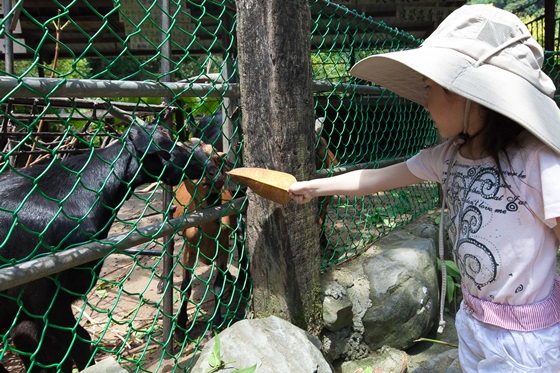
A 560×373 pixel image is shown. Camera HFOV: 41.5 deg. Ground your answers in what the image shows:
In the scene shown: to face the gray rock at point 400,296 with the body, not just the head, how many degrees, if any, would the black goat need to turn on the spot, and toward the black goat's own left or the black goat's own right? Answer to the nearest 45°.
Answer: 0° — it already faces it

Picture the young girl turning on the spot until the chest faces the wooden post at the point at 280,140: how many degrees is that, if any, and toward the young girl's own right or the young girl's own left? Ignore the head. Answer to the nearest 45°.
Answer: approximately 90° to the young girl's own right

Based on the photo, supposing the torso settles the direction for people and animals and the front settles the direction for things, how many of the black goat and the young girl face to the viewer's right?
1

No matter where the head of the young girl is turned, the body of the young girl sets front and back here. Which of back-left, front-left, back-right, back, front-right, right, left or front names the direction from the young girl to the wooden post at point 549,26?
back-right

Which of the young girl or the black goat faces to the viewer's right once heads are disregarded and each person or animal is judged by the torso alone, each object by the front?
the black goat

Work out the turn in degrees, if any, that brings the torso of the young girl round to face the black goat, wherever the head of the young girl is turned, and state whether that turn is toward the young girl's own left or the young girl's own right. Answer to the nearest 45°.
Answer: approximately 45° to the young girl's own right

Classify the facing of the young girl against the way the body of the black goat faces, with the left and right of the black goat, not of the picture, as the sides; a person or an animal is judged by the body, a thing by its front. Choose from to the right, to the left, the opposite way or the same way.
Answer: the opposite way

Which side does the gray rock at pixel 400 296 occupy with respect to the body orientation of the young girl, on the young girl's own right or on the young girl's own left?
on the young girl's own right

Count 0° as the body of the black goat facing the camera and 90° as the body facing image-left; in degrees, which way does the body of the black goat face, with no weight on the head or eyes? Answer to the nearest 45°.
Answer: approximately 270°

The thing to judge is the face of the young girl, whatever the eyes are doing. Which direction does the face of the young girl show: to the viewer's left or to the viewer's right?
to the viewer's left

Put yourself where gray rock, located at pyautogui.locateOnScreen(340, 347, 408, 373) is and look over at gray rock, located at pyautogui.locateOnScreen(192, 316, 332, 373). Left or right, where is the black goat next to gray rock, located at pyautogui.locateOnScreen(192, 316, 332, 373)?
right
